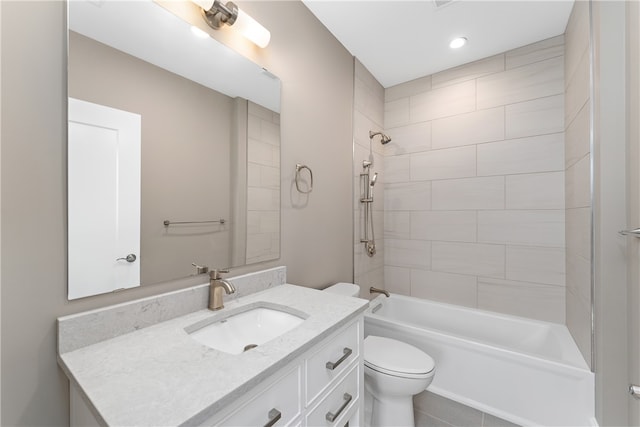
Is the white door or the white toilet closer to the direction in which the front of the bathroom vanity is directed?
the white door

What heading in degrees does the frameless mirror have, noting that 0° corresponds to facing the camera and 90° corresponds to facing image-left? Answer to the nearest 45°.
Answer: approximately 315°

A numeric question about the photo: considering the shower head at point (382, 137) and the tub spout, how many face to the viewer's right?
2

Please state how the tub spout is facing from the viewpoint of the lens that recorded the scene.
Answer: facing to the right of the viewer

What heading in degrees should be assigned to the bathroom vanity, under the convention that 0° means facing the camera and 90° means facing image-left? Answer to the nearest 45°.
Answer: approximately 315°

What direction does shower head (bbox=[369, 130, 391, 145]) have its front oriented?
to the viewer's right
